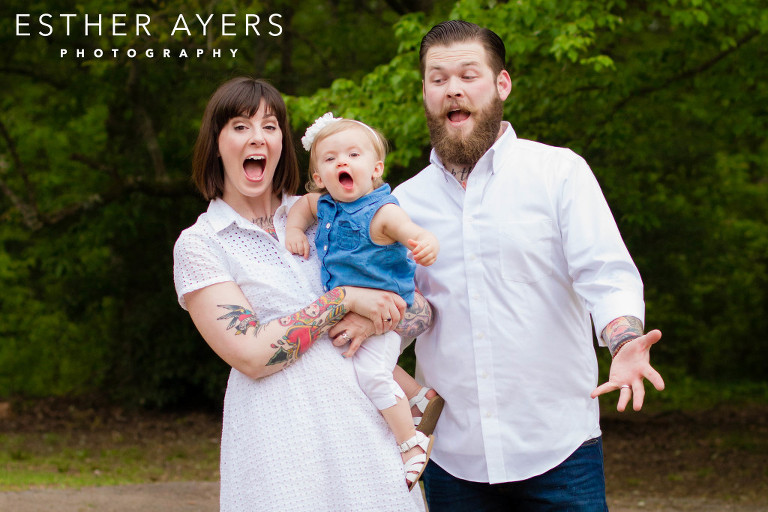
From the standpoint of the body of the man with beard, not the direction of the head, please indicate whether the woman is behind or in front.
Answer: in front

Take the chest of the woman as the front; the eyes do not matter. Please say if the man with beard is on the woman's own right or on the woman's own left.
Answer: on the woman's own left

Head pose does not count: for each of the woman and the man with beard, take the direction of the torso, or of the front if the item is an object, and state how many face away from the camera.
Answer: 0

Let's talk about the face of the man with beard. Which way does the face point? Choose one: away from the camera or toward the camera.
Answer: toward the camera

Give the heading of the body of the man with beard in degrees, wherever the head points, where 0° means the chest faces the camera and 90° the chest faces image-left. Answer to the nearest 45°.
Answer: approximately 45°
